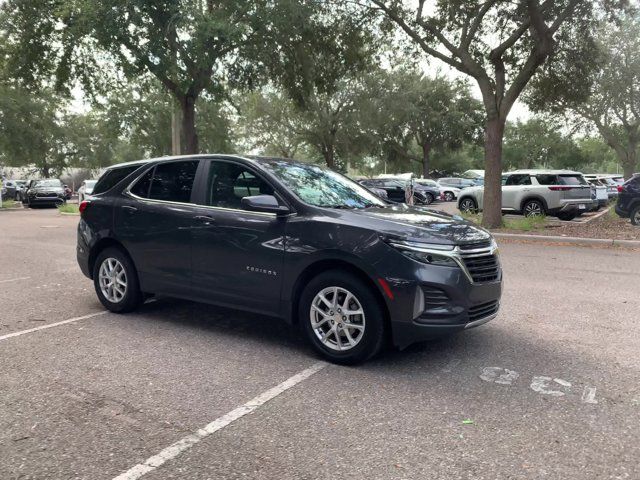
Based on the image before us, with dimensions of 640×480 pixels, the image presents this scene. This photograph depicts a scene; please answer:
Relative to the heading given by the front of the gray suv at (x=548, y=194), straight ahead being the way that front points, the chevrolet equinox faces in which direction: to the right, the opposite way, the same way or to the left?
the opposite way

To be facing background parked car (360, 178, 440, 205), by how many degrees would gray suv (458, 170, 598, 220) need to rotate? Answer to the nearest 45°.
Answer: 0° — it already faces it

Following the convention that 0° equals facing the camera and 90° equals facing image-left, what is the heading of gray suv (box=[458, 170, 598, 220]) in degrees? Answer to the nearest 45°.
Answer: approximately 135°

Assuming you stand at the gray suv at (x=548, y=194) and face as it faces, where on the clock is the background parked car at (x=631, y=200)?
The background parked car is roughly at 6 o'clock from the gray suv.

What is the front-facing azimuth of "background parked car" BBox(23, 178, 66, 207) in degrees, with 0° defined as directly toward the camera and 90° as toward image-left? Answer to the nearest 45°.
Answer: approximately 0°

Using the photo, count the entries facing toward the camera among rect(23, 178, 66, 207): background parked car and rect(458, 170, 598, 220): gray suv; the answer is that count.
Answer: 1

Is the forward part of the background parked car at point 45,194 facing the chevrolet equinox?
yes

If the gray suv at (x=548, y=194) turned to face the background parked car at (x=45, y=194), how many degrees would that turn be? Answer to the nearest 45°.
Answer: approximately 45° to its left

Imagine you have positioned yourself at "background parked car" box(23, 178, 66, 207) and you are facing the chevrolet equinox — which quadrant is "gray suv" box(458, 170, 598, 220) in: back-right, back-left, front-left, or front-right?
front-left

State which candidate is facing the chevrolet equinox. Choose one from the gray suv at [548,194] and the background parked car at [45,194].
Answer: the background parked car

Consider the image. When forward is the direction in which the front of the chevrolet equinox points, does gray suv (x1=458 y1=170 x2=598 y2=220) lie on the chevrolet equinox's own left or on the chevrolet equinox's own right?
on the chevrolet equinox's own left

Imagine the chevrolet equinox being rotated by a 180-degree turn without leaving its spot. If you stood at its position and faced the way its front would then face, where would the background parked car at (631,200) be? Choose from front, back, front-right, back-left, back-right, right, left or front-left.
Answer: right

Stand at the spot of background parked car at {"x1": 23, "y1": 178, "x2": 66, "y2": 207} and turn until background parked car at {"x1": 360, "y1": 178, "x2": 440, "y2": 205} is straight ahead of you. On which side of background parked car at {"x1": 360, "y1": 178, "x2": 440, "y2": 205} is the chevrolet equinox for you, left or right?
right
